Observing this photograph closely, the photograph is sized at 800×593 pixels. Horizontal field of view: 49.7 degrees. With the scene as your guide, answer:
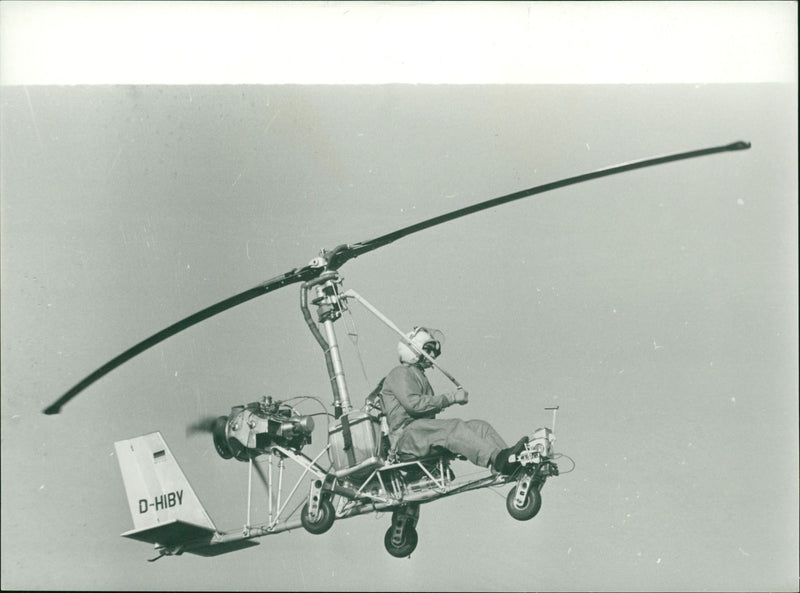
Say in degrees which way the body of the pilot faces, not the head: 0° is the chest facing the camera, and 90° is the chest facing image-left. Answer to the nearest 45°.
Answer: approximately 270°
